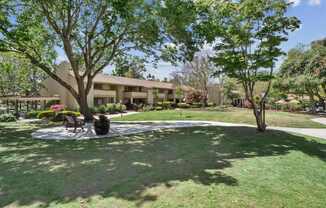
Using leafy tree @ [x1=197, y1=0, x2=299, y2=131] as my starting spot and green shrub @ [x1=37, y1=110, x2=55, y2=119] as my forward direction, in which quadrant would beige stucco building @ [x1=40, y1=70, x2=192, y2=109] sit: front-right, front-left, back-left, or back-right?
front-right

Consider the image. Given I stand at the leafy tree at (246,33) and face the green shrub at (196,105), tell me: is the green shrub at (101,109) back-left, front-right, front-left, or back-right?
front-left

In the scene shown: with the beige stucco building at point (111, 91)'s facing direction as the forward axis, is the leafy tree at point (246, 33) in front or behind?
in front

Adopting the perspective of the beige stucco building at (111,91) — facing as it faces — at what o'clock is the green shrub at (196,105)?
The green shrub is roughly at 10 o'clock from the beige stucco building.

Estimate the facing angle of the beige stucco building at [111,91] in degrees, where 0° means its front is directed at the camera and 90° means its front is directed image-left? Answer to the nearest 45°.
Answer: approximately 315°

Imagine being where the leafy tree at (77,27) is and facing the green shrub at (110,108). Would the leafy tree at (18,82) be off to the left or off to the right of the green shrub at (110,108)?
left

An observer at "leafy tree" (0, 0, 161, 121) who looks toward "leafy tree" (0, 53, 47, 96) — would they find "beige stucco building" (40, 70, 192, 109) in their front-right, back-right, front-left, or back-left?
front-right

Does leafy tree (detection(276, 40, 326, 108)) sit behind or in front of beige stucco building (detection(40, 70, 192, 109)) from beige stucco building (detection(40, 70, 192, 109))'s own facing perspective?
in front

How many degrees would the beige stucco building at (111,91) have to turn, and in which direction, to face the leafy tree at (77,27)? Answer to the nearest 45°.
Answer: approximately 45° to its right

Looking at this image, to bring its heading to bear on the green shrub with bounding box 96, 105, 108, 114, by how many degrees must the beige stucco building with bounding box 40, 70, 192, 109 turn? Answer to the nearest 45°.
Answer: approximately 45° to its right
